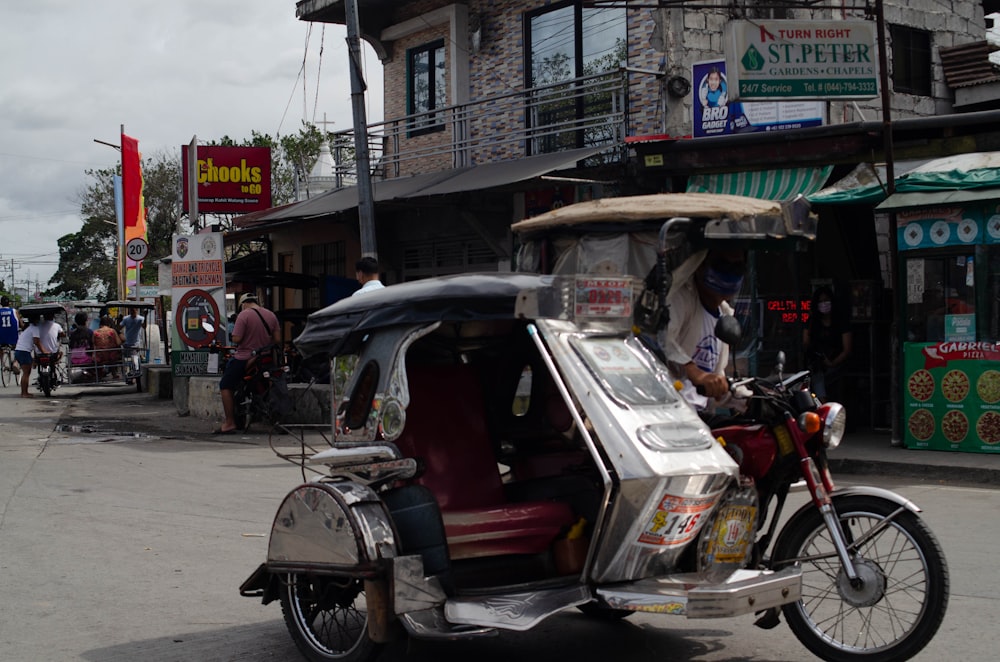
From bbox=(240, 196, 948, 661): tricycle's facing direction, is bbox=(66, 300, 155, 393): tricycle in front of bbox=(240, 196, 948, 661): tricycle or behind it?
behind

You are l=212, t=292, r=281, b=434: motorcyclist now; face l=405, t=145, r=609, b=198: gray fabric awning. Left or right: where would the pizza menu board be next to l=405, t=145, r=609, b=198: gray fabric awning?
right

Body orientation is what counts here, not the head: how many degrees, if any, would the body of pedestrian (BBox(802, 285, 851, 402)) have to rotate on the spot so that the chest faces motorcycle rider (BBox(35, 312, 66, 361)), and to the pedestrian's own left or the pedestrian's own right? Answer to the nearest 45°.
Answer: approximately 90° to the pedestrian's own right

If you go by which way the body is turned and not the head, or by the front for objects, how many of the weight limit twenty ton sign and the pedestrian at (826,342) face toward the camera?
2

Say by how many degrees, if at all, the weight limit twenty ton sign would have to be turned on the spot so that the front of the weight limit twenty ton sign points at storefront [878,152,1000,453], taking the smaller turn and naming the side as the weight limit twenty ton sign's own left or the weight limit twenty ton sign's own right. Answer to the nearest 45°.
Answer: approximately 45° to the weight limit twenty ton sign's own left

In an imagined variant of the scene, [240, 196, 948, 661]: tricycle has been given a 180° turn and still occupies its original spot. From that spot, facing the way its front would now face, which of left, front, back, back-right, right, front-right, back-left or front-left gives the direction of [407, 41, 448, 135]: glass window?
front-right

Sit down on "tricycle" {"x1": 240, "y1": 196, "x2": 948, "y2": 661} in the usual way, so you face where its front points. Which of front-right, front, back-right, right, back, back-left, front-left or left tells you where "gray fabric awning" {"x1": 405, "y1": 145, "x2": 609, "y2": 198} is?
back-left

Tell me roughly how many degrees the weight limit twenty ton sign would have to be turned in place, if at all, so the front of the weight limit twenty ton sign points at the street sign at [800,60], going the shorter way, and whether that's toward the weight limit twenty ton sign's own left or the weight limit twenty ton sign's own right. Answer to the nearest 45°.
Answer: approximately 45° to the weight limit twenty ton sign's own left

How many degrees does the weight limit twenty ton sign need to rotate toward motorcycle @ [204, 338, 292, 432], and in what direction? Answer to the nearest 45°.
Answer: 0° — it already faces it

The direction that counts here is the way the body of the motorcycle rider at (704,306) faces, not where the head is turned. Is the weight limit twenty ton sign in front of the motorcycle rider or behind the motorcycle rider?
behind

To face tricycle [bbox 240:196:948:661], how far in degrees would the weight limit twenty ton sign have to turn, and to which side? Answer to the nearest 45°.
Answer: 0° — it already faces it

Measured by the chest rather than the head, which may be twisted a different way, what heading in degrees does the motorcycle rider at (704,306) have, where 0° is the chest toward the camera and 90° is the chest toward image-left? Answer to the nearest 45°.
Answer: approximately 315°

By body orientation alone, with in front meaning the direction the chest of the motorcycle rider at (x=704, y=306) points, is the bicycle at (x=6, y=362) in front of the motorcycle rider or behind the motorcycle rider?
behind
